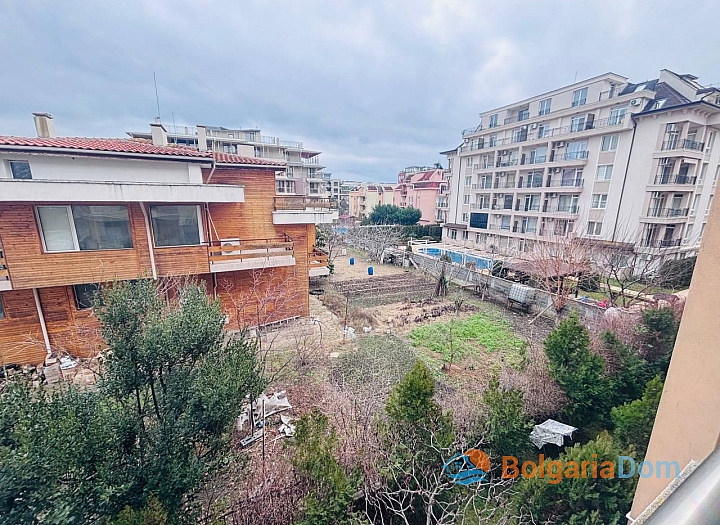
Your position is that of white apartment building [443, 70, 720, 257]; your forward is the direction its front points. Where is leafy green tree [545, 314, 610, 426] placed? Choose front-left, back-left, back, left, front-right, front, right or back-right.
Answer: front-left

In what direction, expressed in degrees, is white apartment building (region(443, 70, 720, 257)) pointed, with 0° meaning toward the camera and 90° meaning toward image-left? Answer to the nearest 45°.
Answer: approximately 45°

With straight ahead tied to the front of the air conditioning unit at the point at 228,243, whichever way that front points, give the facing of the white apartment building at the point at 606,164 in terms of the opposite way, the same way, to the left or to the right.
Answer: to the right

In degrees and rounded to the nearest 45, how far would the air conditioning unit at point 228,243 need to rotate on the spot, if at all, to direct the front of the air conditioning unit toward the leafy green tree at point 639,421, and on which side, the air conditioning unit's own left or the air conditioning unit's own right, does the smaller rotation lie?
approximately 45° to the air conditioning unit's own left

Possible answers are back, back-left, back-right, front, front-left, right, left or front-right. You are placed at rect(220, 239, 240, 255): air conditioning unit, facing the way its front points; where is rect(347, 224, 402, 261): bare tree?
back-left

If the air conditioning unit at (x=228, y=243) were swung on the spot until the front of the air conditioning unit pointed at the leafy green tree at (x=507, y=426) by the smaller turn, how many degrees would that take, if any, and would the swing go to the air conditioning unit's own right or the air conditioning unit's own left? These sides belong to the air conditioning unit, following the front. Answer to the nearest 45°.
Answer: approximately 45° to the air conditioning unit's own left

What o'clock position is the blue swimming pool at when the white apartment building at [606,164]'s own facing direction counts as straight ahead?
The blue swimming pool is roughly at 12 o'clock from the white apartment building.

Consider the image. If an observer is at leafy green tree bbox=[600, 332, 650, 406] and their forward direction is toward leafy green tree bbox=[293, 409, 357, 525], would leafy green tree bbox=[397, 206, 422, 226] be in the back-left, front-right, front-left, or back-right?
back-right

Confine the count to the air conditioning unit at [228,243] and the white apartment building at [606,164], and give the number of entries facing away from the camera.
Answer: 0

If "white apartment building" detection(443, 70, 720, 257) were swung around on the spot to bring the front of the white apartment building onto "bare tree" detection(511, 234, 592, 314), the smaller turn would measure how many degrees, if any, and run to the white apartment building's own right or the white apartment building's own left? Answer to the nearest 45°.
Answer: approximately 45° to the white apartment building's own left

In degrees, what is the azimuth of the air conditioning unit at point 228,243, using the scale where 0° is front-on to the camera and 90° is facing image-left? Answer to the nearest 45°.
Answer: approximately 0°

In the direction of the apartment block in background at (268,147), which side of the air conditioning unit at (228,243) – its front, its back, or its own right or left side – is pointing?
back

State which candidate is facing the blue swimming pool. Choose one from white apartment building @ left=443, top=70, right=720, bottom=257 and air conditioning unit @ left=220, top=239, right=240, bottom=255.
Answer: the white apartment building

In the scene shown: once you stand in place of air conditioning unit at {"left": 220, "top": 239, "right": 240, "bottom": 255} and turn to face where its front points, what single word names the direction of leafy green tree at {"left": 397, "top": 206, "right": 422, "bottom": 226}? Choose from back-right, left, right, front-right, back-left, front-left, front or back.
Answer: back-left

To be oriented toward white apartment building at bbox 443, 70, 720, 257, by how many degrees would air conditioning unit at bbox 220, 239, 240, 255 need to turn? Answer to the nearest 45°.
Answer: approximately 90° to its left
